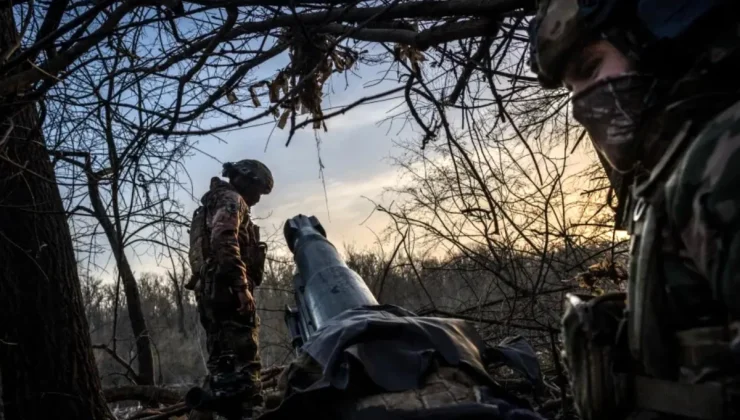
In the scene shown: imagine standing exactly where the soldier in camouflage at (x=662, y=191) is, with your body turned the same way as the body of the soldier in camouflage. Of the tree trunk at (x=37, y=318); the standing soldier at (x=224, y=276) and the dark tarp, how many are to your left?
0

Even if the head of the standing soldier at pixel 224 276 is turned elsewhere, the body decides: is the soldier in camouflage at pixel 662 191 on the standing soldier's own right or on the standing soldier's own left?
on the standing soldier's own right

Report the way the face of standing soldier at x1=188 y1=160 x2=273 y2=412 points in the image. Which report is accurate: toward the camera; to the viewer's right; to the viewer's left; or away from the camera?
to the viewer's right

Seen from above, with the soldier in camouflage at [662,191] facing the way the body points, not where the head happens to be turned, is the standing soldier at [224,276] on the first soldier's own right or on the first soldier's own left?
on the first soldier's own right

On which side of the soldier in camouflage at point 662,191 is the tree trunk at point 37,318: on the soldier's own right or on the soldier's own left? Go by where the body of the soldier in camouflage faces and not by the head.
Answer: on the soldier's own right

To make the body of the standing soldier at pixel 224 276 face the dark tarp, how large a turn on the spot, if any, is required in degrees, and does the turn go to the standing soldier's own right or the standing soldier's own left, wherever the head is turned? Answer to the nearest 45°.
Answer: approximately 90° to the standing soldier's own right

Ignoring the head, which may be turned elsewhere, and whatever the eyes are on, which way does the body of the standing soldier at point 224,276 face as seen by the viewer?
to the viewer's right

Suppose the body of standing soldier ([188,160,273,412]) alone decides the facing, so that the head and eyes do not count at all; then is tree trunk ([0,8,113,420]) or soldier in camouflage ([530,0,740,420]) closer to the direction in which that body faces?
the soldier in camouflage

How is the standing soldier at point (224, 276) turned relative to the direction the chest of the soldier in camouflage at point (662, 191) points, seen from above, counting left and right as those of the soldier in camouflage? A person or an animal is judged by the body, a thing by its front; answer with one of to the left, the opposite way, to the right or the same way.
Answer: the opposite way

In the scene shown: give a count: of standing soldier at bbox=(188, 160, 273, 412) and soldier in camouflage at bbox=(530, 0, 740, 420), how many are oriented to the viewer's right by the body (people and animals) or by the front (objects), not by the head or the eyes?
1

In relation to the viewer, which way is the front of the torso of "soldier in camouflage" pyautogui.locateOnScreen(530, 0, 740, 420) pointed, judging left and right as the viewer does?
facing the viewer and to the left of the viewer

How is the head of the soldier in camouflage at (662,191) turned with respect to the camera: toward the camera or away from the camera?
toward the camera

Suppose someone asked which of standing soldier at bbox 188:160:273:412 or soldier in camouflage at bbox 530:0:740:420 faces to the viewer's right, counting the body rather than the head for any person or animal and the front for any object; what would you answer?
the standing soldier

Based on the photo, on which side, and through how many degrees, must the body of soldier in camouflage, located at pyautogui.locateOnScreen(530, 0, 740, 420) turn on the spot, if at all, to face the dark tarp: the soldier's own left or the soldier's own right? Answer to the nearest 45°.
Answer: approximately 90° to the soldier's own right

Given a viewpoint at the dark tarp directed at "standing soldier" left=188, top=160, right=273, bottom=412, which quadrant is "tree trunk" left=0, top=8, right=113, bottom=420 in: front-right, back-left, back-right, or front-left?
front-left
